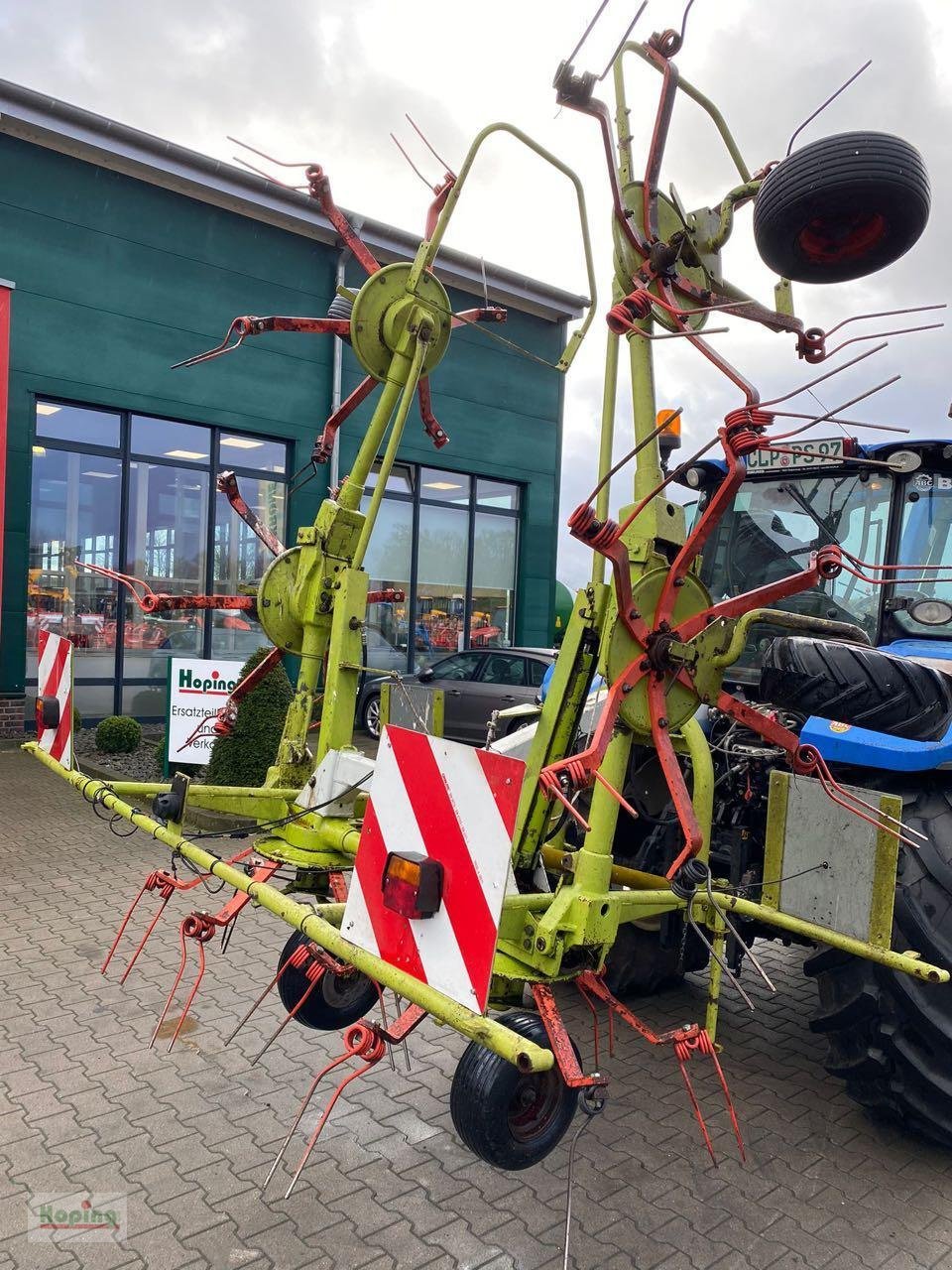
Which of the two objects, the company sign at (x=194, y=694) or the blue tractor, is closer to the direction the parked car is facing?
the company sign

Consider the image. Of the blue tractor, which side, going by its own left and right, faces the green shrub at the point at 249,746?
left

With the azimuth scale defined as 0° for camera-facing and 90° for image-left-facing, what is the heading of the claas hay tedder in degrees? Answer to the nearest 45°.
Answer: approximately 225°

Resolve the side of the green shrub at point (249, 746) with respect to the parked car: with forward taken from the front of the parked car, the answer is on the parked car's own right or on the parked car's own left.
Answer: on the parked car's own left

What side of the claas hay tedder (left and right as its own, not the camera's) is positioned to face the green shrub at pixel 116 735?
left

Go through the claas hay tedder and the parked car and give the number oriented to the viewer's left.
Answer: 1

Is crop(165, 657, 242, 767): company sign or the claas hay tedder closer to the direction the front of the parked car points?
the company sign

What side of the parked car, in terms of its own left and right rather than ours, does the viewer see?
left

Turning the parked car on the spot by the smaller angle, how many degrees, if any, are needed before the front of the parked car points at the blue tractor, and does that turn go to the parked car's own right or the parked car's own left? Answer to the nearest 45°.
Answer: approximately 90° to the parked car's own left

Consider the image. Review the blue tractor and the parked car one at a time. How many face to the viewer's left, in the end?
1

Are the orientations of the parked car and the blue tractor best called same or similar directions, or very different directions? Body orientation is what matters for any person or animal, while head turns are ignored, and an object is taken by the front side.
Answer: very different directions

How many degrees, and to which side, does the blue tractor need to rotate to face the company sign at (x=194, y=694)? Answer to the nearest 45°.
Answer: approximately 90° to its left
